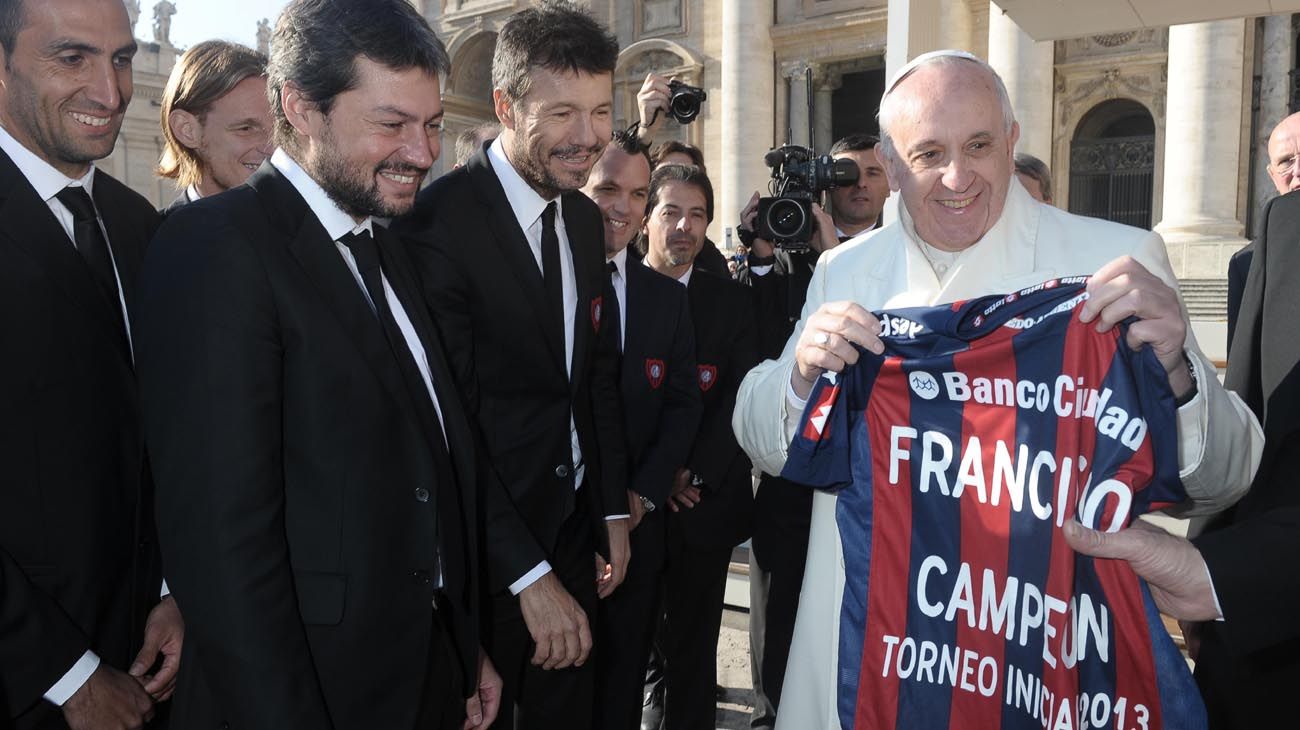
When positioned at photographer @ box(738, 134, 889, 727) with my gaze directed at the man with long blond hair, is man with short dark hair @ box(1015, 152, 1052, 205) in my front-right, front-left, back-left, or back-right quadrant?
back-right

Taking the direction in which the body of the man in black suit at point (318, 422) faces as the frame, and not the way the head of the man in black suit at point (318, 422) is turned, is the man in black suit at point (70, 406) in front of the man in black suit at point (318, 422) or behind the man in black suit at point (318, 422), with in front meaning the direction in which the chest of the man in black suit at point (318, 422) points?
behind

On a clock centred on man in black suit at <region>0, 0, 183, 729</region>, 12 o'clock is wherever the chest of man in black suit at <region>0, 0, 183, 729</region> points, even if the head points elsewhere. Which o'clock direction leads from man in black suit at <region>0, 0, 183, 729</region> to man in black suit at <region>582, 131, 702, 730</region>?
man in black suit at <region>582, 131, 702, 730</region> is roughly at 10 o'clock from man in black suit at <region>0, 0, 183, 729</region>.

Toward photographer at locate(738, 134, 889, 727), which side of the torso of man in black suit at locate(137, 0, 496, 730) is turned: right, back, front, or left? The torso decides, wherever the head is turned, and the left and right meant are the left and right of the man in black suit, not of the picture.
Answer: left

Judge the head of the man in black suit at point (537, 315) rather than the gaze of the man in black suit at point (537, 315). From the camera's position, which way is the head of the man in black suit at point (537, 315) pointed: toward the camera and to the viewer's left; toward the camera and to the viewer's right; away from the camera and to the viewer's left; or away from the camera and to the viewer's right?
toward the camera and to the viewer's right

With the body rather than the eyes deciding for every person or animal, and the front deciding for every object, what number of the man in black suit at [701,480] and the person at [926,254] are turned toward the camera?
2

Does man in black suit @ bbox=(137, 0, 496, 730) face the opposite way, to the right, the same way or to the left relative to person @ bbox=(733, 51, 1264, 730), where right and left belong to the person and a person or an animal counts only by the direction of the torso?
to the left

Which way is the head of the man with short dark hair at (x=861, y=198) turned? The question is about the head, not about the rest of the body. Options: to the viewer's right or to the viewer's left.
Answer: to the viewer's left

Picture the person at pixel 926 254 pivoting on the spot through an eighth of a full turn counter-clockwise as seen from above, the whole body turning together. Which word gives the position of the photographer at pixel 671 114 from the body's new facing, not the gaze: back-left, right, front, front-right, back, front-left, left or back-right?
back
